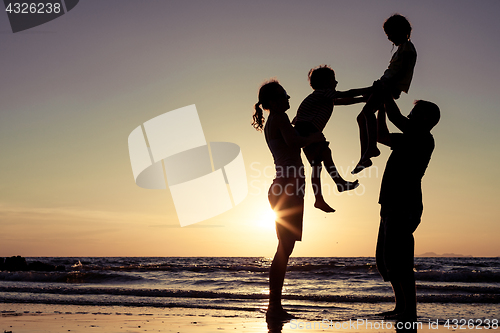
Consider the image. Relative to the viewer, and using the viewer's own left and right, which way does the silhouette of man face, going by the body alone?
facing to the left of the viewer

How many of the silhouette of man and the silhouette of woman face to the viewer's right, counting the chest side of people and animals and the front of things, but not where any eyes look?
1

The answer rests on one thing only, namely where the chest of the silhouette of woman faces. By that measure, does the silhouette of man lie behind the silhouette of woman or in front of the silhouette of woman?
in front

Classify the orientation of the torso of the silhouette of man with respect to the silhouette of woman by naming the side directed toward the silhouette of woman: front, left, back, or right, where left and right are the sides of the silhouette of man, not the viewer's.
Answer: front

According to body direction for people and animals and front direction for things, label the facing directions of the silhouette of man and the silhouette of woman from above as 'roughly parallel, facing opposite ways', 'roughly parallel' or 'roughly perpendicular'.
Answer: roughly parallel, facing opposite ways

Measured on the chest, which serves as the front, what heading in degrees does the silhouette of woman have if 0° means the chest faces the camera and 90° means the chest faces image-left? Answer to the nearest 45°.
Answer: approximately 270°
